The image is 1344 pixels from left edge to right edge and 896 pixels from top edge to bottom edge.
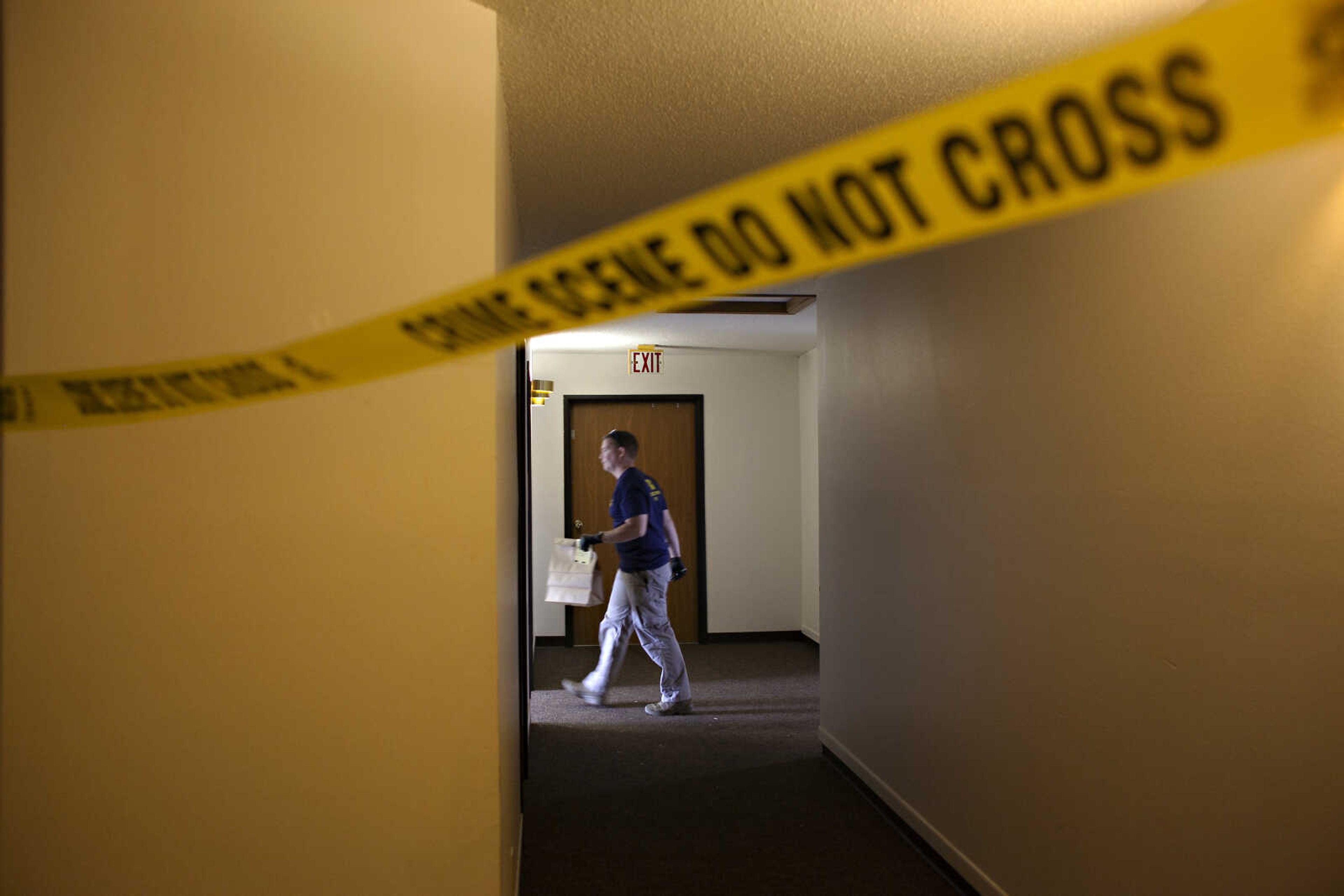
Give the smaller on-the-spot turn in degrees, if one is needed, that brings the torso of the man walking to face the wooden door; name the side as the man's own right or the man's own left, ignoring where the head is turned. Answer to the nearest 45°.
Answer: approximately 90° to the man's own right

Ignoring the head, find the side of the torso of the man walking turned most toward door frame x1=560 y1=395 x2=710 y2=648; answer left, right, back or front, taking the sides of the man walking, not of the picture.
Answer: right

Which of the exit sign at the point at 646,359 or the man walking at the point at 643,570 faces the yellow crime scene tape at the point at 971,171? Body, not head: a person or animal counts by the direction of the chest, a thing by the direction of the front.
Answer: the exit sign

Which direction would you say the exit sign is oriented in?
toward the camera

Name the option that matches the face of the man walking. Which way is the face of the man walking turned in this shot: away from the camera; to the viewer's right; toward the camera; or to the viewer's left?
to the viewer's left

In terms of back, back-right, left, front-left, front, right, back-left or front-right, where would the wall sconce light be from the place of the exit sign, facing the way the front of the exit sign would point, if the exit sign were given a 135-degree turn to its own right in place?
front-left

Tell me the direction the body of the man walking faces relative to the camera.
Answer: to the viewer's left

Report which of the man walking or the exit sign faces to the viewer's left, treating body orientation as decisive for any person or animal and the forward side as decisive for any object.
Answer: the man walking

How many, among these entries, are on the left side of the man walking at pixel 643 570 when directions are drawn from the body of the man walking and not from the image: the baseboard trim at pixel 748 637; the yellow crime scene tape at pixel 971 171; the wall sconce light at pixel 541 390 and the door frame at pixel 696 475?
1

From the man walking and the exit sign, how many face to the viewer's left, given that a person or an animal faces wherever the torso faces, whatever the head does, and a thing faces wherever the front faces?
1

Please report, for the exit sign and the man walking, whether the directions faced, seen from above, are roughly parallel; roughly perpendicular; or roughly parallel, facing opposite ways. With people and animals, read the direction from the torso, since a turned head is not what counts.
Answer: roughly perpendicular

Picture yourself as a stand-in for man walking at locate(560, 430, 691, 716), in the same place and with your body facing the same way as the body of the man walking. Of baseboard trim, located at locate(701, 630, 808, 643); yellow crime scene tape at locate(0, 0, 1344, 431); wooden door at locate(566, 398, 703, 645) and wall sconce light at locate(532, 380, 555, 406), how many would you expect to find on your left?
1
